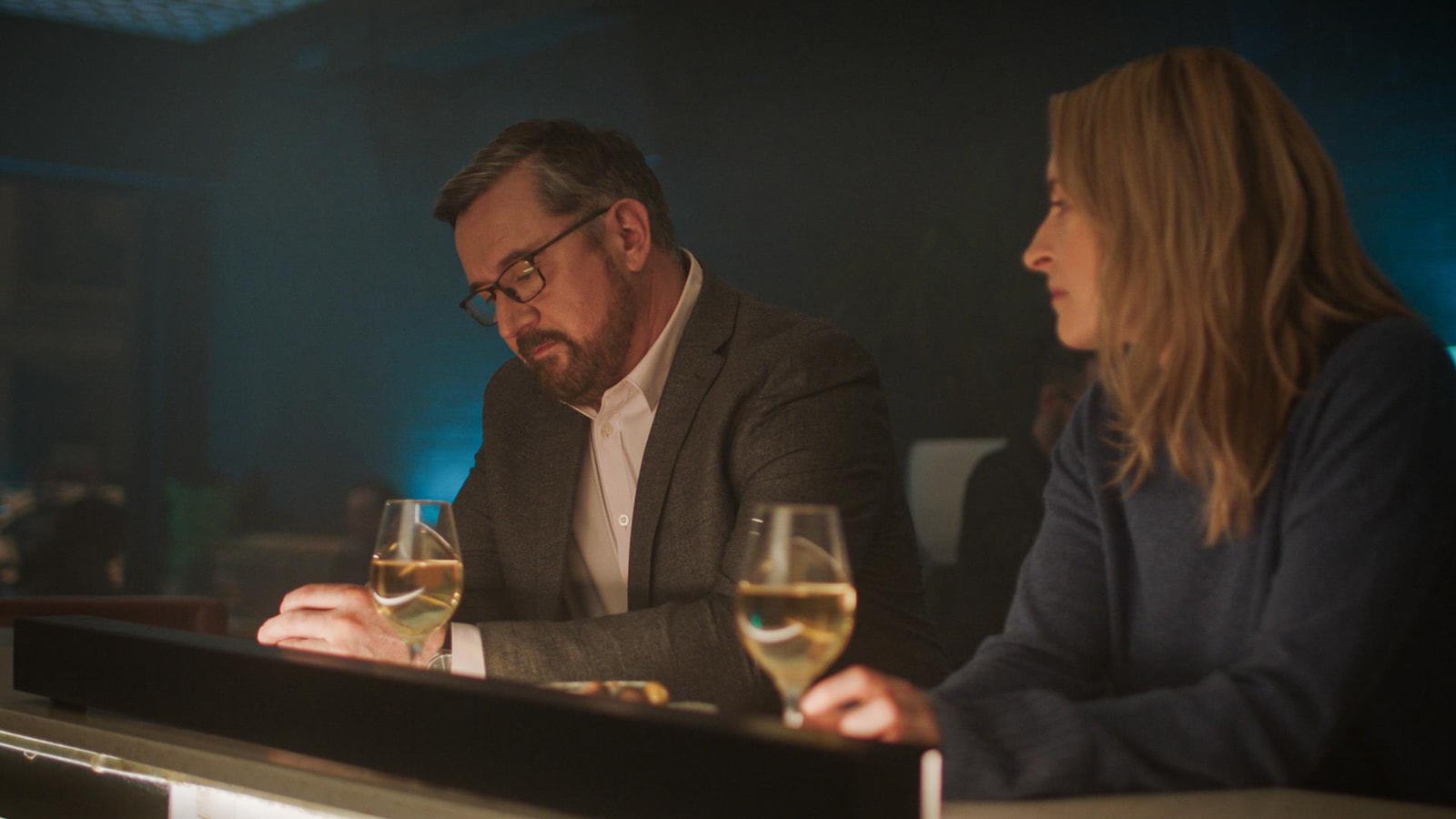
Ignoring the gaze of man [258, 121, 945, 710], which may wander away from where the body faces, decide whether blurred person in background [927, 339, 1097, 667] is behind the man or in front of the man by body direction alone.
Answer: behind

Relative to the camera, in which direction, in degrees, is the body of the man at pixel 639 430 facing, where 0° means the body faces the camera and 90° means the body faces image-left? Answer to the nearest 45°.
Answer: approximately 45°

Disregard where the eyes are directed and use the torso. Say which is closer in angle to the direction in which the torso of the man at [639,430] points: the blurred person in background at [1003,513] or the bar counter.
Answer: the bar counter

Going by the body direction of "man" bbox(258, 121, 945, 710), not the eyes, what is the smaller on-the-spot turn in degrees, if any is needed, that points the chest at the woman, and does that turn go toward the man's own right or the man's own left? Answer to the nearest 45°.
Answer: approximately 90° to the man's own left

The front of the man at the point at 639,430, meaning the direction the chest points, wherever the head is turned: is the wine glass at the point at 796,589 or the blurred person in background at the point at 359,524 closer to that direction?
the wine glass

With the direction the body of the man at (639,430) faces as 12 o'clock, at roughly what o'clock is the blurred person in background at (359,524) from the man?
The blurred person in background is roughly at 4 o'clock from the man.

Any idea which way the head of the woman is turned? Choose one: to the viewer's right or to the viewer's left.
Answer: to the viewer's left
